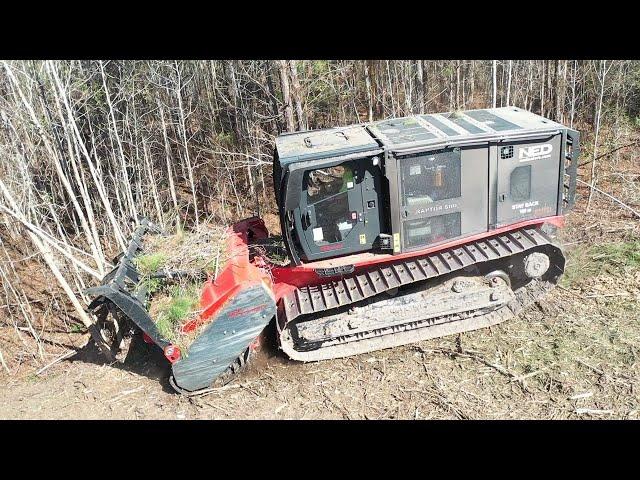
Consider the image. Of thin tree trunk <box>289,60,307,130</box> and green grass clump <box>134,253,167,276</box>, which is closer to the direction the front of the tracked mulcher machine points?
the green grass clump

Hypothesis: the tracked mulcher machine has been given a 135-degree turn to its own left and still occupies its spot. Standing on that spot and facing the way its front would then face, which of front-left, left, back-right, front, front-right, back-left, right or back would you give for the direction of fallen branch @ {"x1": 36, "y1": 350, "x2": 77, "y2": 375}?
back-right

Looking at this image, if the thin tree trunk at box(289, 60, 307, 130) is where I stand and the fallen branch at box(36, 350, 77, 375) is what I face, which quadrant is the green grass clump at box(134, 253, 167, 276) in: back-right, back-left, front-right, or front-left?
front-left

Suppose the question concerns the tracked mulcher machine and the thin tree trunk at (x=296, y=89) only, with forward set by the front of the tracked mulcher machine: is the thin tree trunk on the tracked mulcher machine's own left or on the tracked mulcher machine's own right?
on the tracked mulcher machine's own right

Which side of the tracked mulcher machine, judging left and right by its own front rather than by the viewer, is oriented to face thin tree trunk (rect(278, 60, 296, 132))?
right

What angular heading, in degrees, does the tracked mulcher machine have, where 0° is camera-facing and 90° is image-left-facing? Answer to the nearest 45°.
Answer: approximately 90°

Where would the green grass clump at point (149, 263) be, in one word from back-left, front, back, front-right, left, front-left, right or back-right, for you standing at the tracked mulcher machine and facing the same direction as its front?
front
